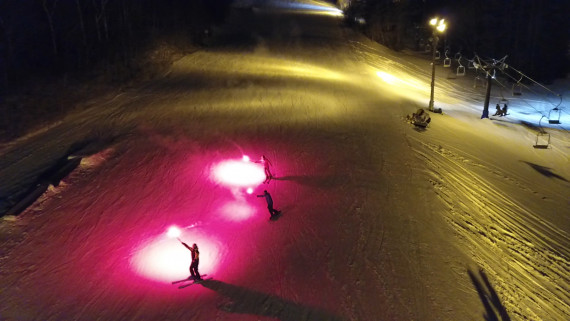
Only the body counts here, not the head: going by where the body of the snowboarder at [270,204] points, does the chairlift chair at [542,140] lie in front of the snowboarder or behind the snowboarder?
behind
